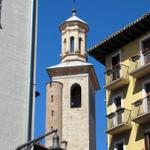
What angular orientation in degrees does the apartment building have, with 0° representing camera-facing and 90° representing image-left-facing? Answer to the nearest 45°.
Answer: approximately 45°
